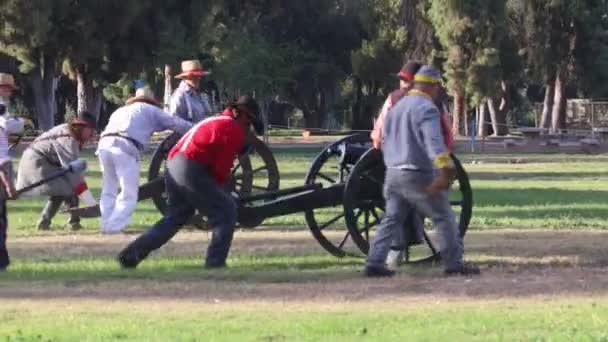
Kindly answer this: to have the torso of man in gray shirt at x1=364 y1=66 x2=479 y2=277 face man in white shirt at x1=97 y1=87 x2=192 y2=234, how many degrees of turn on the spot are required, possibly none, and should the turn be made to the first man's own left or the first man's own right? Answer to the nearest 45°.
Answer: approximately 90° to the first man's own left

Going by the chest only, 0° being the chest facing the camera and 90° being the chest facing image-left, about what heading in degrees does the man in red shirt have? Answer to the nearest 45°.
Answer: approximately 270°

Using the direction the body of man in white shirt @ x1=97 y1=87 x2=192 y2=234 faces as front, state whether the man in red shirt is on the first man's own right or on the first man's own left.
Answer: on the first man's own right

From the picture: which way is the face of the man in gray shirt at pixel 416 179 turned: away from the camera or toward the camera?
away from the camera

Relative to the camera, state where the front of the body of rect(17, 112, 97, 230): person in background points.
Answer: to the viewer's right

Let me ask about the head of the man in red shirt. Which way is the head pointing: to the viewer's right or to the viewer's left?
to the viewer's right

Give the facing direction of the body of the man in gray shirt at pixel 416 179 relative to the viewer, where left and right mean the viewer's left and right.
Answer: facing away from the viewer and to the right of the viewer

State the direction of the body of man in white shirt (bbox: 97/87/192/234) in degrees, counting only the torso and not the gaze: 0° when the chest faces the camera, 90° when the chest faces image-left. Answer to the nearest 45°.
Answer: approximately 225°
